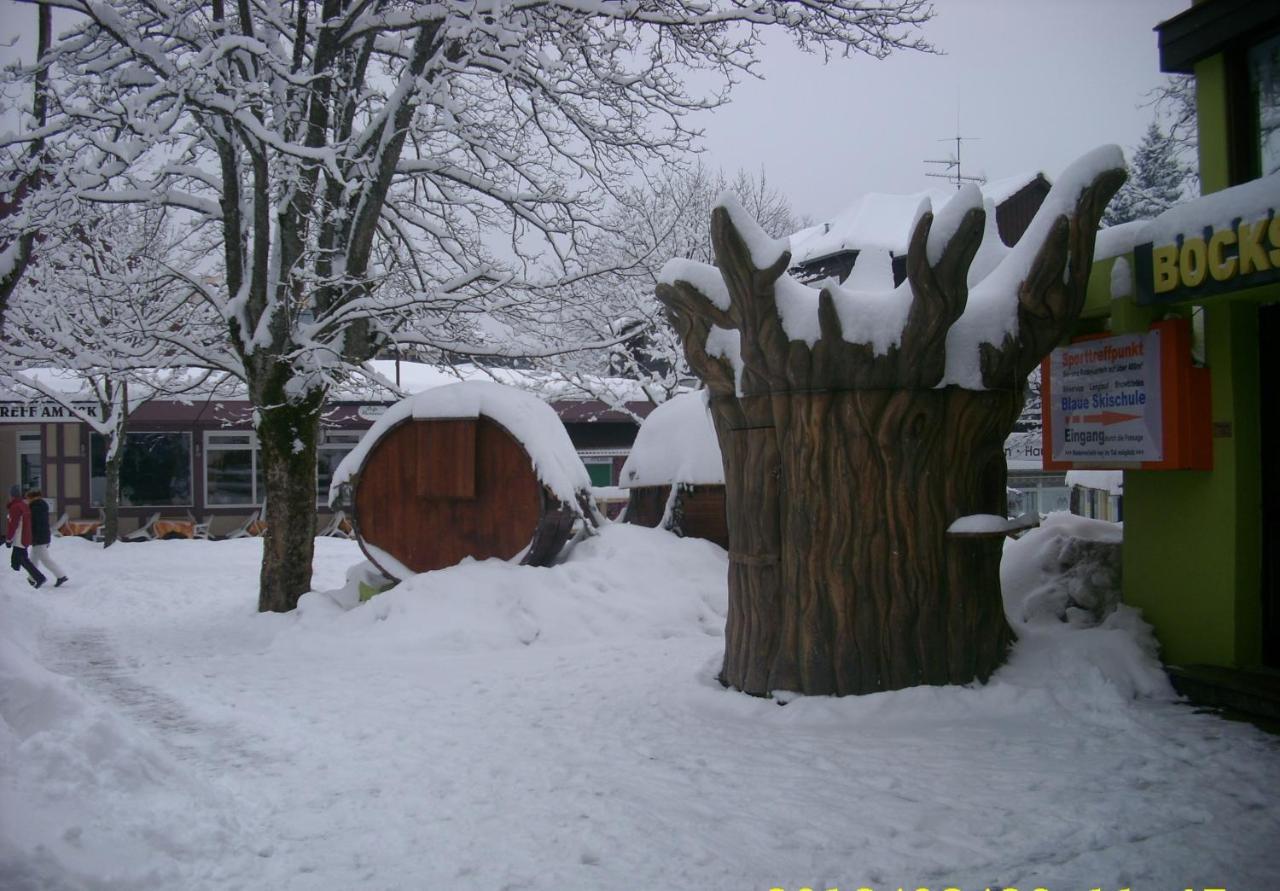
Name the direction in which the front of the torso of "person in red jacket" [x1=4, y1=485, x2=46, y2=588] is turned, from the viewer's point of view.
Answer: to the viewer's left

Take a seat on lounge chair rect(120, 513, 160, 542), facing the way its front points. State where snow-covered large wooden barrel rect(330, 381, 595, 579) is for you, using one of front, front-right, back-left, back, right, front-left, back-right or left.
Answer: left

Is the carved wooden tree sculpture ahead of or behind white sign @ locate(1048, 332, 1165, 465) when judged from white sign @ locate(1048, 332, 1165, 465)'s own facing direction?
ahead

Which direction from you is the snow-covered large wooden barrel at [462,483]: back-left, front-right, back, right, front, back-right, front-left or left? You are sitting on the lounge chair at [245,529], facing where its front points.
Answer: left

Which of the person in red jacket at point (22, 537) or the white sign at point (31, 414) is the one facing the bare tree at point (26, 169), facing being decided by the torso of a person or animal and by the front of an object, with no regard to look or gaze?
the white sign

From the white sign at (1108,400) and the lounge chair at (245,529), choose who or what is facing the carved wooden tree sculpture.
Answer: the white sign
